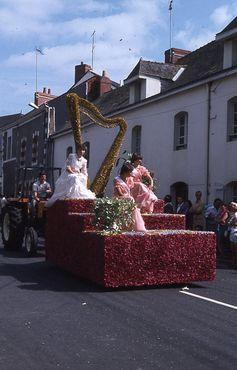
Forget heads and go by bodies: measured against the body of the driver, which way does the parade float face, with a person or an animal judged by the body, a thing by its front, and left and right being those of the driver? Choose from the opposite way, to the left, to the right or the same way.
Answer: the same way

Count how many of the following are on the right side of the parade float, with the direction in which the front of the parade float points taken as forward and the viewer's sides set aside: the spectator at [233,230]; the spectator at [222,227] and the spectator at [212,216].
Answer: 0

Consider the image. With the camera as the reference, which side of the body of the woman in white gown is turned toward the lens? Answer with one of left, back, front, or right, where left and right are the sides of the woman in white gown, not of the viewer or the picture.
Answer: front

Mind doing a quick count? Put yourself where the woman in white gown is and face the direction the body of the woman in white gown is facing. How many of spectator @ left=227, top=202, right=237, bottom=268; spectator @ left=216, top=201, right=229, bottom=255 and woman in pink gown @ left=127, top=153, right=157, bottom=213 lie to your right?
0

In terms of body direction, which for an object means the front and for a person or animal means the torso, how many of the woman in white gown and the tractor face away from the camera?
0

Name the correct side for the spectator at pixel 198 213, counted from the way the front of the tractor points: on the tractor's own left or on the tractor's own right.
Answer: on the tractor's own left

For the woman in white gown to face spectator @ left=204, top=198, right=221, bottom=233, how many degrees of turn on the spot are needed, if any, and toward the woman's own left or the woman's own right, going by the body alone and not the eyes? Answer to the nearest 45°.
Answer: approximately 135° to the woman's own left

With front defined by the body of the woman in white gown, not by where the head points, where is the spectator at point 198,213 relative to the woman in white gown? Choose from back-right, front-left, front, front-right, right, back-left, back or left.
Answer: back-left
